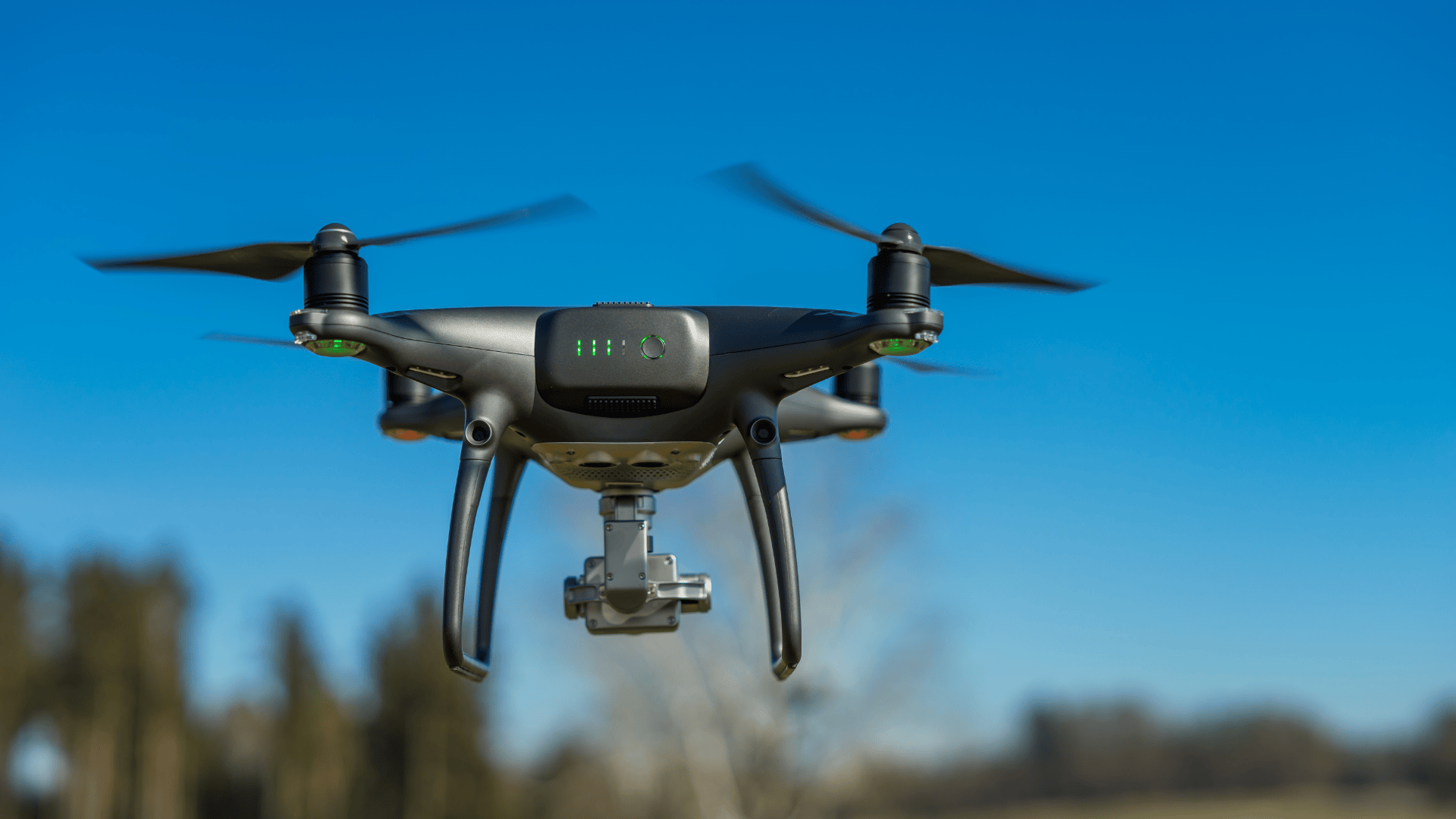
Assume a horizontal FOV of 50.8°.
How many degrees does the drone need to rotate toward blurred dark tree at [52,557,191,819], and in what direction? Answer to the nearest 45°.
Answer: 0° — it already faces it

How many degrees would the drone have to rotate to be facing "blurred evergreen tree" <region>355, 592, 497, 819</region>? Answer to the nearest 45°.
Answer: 0° — it already faces it

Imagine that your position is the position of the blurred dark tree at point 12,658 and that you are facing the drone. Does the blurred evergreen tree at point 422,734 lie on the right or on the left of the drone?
left

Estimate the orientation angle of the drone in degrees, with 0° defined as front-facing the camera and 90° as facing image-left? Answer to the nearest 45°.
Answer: approximately 180°
